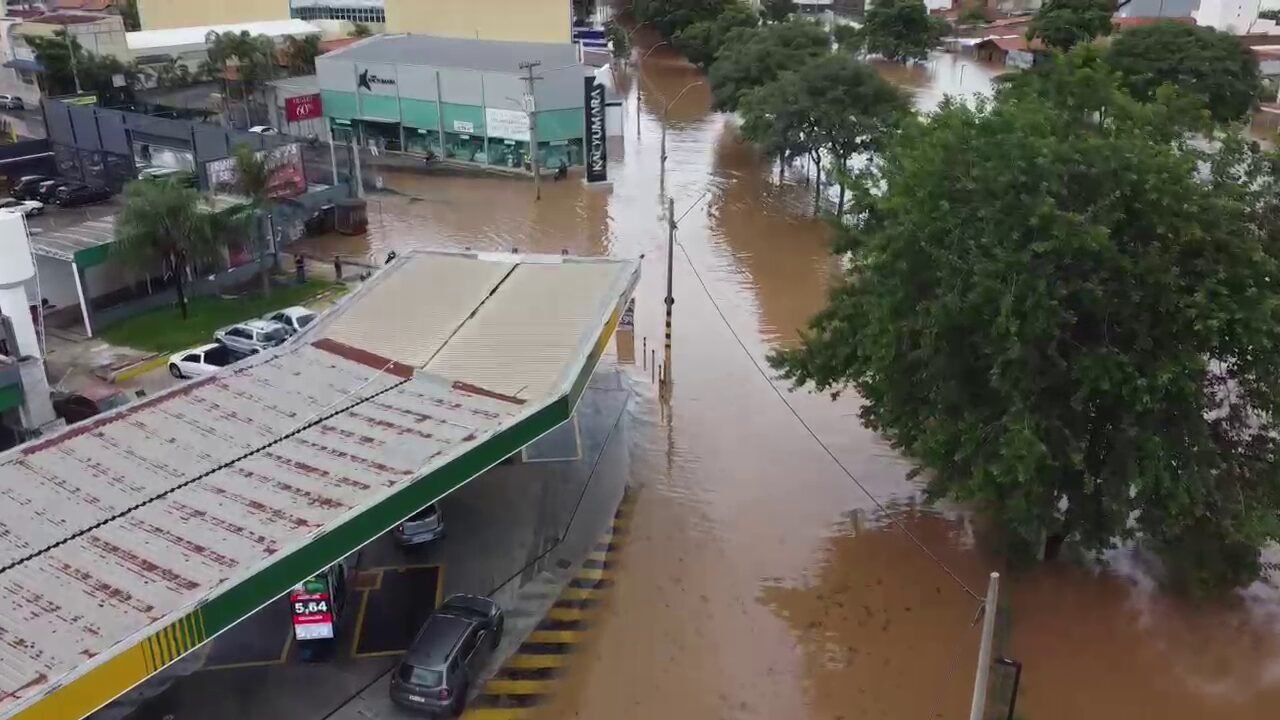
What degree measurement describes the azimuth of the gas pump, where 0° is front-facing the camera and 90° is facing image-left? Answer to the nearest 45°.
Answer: approximately 0°

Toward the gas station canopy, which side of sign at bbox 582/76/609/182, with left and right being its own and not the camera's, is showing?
front

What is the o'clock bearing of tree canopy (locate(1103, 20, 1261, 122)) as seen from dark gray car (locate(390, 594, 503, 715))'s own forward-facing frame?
The tree canopy is roughly at 12 o'clock from the dark gray car.

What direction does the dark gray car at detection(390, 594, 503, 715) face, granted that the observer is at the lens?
facing away from the viewer and to the right of the viewer

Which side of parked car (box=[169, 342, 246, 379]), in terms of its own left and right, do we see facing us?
left

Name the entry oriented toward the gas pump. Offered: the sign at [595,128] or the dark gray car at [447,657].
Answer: the sign

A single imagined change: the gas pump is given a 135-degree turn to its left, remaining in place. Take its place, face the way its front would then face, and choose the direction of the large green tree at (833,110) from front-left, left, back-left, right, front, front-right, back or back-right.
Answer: front

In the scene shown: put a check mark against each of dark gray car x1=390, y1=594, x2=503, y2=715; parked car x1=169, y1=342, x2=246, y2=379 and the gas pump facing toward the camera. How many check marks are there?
1

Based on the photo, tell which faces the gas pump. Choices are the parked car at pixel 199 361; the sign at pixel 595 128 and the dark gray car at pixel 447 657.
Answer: the sign

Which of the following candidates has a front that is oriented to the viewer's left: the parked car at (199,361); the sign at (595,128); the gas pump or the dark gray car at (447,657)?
the parked car

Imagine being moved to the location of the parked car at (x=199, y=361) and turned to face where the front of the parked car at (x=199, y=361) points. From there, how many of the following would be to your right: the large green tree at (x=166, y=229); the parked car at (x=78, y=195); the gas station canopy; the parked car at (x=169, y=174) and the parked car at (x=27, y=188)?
4

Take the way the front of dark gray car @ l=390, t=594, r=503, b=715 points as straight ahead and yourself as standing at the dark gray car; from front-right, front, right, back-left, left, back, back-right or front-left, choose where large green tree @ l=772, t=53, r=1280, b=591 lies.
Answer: front-right

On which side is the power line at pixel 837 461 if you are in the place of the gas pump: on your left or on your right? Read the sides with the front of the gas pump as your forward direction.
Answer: on your left

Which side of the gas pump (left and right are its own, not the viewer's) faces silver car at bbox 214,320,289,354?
back

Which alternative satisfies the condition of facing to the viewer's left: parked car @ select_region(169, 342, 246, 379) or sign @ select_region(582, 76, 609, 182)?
the parked car

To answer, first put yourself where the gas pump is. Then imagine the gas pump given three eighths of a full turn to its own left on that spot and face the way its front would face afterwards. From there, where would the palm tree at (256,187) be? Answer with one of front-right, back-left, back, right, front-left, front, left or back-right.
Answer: front-left

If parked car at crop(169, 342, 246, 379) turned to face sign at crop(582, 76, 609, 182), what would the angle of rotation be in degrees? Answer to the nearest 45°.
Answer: approximately 135° to its right

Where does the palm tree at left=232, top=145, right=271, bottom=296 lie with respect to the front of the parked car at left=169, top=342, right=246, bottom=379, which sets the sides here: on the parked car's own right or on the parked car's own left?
on the parked car's own right

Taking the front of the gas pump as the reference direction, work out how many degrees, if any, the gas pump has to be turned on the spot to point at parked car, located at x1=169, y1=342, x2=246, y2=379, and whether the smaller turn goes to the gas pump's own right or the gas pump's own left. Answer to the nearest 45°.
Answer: approximately 180°
